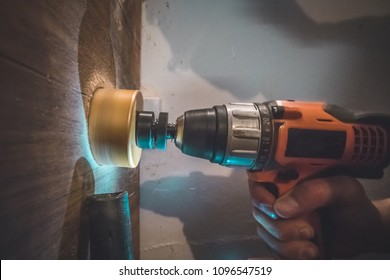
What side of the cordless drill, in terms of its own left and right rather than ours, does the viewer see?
left
